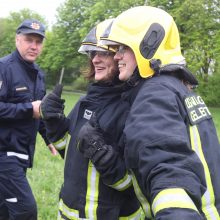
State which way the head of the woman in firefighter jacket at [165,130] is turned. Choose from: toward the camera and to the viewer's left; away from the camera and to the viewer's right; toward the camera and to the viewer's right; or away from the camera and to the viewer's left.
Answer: toward the camera and to the viewer's left

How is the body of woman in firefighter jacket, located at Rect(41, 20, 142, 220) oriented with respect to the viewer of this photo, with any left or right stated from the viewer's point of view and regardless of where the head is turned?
facing the viewer and to the left of the viewer

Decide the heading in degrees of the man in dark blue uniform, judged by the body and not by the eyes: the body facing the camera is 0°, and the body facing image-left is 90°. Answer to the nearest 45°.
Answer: approximately 315°

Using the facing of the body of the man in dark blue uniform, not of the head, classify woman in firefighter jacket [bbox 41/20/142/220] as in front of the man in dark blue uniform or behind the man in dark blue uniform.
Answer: in front

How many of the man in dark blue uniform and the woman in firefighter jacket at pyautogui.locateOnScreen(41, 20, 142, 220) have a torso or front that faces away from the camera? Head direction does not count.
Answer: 0

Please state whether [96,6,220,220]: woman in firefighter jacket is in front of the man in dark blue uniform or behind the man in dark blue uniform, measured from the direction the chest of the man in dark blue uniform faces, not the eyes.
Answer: in front
